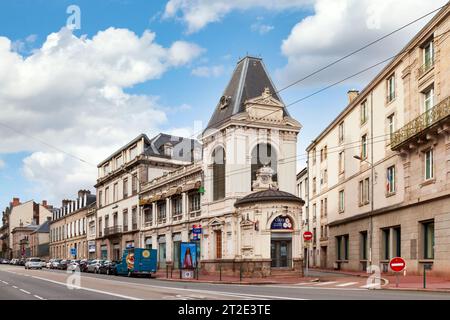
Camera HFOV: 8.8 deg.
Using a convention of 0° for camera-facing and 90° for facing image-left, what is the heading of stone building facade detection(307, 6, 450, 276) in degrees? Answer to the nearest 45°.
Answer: approximately 45°

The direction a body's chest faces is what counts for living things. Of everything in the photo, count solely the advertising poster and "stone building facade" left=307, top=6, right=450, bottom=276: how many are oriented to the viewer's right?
0

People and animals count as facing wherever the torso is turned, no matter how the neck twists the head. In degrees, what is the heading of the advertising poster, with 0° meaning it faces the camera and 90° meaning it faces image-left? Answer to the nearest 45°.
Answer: approximately 0°
